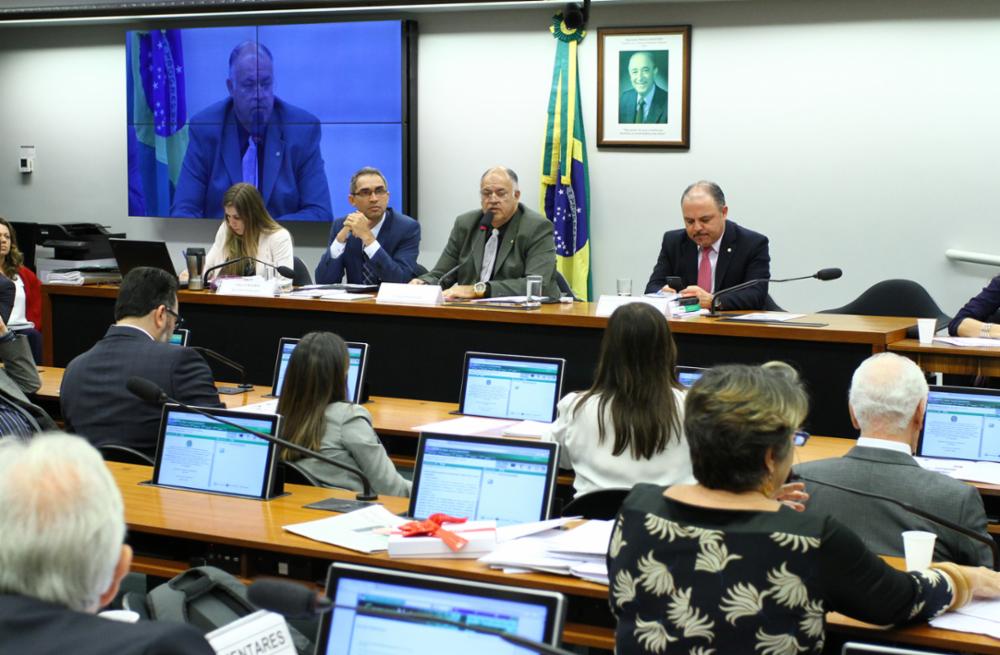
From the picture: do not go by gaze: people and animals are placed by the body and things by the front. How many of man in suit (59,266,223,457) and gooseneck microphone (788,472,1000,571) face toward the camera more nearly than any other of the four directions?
0

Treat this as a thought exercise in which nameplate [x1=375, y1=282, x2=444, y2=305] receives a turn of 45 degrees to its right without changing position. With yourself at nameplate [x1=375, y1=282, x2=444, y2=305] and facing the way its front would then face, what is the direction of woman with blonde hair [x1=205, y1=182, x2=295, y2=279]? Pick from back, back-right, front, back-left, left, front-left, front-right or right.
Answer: right

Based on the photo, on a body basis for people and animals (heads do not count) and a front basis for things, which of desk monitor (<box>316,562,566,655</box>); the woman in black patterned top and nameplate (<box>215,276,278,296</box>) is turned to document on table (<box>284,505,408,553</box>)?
the nameplate

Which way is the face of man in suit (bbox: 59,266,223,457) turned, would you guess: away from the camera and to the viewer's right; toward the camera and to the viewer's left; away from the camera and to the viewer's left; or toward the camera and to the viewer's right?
away from the camera and to the viewer's right

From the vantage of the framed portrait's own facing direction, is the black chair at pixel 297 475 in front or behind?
in front

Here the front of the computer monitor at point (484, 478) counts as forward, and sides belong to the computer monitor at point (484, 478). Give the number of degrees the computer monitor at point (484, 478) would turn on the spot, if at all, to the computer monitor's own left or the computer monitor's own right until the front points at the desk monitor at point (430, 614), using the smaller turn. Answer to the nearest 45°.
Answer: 0° — it already faces it

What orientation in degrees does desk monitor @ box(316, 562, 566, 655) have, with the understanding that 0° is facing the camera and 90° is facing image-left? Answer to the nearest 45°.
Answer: approximately 0°

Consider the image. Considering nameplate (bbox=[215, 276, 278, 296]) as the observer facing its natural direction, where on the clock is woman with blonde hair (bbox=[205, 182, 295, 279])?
The woman with blonde hair is roughly at 6 o'clock from the nameplate.

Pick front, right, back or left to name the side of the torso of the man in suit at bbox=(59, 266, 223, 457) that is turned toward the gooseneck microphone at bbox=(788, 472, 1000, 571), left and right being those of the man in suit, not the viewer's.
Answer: right

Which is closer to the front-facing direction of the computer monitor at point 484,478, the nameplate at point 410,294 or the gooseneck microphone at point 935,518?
the gooseneck microphone

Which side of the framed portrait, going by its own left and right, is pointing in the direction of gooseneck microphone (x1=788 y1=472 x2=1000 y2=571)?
front

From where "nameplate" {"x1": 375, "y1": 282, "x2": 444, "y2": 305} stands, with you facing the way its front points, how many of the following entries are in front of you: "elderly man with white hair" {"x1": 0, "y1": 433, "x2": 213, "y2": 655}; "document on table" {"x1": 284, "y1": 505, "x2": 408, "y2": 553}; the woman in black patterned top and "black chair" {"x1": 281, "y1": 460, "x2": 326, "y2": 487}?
4
